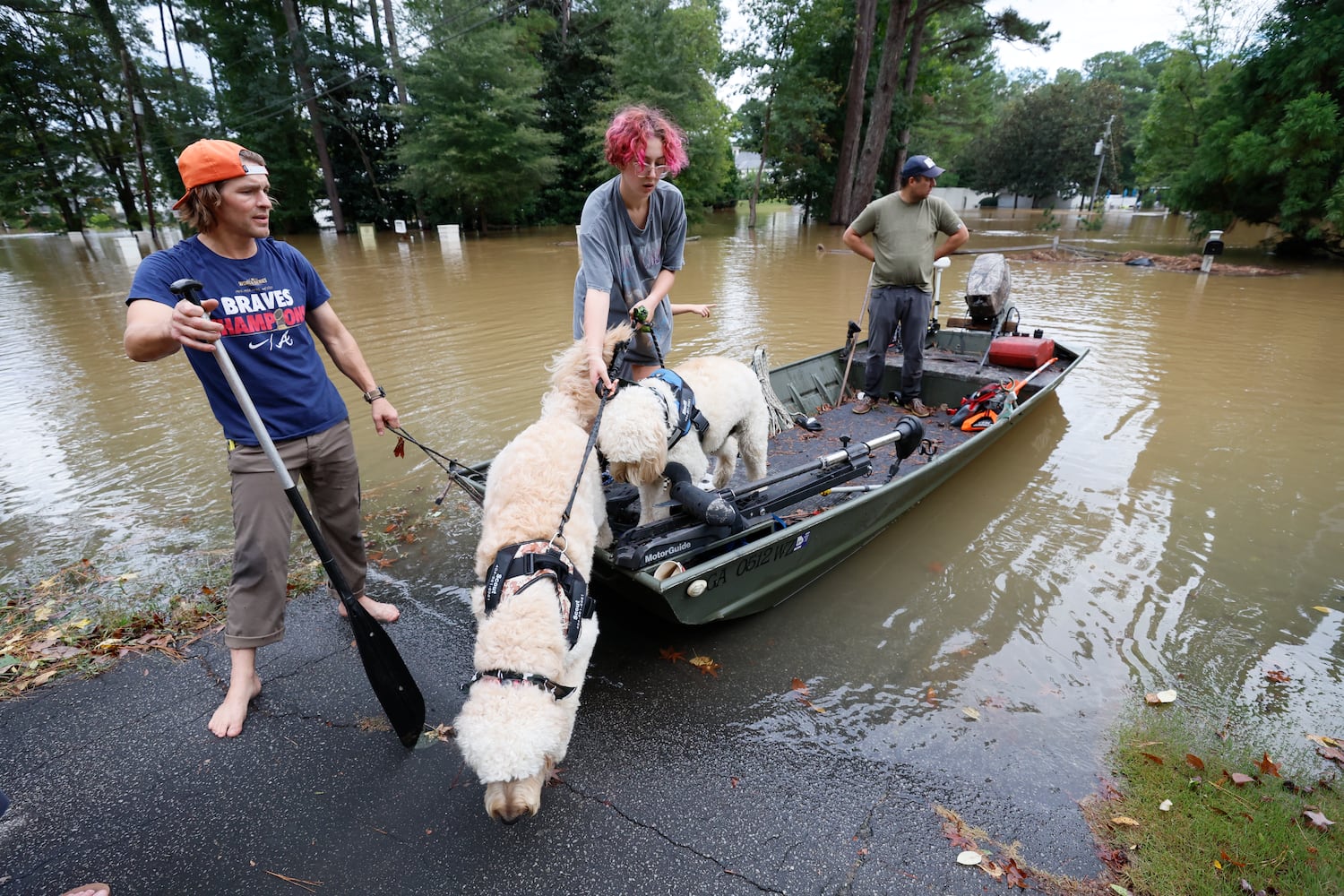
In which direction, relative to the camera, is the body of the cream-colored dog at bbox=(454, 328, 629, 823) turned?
toward the camera

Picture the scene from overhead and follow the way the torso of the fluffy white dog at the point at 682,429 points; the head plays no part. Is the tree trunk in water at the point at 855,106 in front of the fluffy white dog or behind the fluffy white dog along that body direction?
behind

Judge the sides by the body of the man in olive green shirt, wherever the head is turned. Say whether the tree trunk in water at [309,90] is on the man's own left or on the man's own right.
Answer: on the man's own right

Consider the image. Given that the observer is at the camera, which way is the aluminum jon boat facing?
facing the viewer and to the left of the viewer

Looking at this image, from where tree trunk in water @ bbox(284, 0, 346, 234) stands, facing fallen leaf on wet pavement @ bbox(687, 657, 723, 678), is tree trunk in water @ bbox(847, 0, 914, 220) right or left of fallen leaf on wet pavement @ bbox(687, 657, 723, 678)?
left

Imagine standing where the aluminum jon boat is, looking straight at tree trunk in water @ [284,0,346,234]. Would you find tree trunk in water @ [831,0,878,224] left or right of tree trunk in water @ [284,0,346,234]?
right

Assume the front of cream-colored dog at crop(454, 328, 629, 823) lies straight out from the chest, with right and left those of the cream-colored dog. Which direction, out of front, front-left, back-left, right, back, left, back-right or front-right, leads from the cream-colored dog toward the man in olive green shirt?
back-left

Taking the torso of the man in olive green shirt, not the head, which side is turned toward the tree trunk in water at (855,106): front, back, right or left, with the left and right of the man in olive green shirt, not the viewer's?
back

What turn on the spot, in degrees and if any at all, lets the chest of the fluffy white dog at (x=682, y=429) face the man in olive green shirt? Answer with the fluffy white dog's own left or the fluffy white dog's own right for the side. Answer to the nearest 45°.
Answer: approximately 180°

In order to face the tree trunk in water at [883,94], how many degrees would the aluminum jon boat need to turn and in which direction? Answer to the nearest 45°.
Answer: approximately 135° to its right

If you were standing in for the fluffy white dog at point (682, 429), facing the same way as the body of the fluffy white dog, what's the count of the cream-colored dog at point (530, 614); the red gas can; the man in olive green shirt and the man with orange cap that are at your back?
2

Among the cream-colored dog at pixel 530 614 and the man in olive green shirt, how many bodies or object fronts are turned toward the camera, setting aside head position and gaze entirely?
2

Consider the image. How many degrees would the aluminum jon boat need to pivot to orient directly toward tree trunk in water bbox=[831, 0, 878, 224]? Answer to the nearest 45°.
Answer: approximately 135° to its right

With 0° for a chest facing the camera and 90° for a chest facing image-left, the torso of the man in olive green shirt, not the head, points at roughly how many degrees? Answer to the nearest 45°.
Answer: approximately 0°
